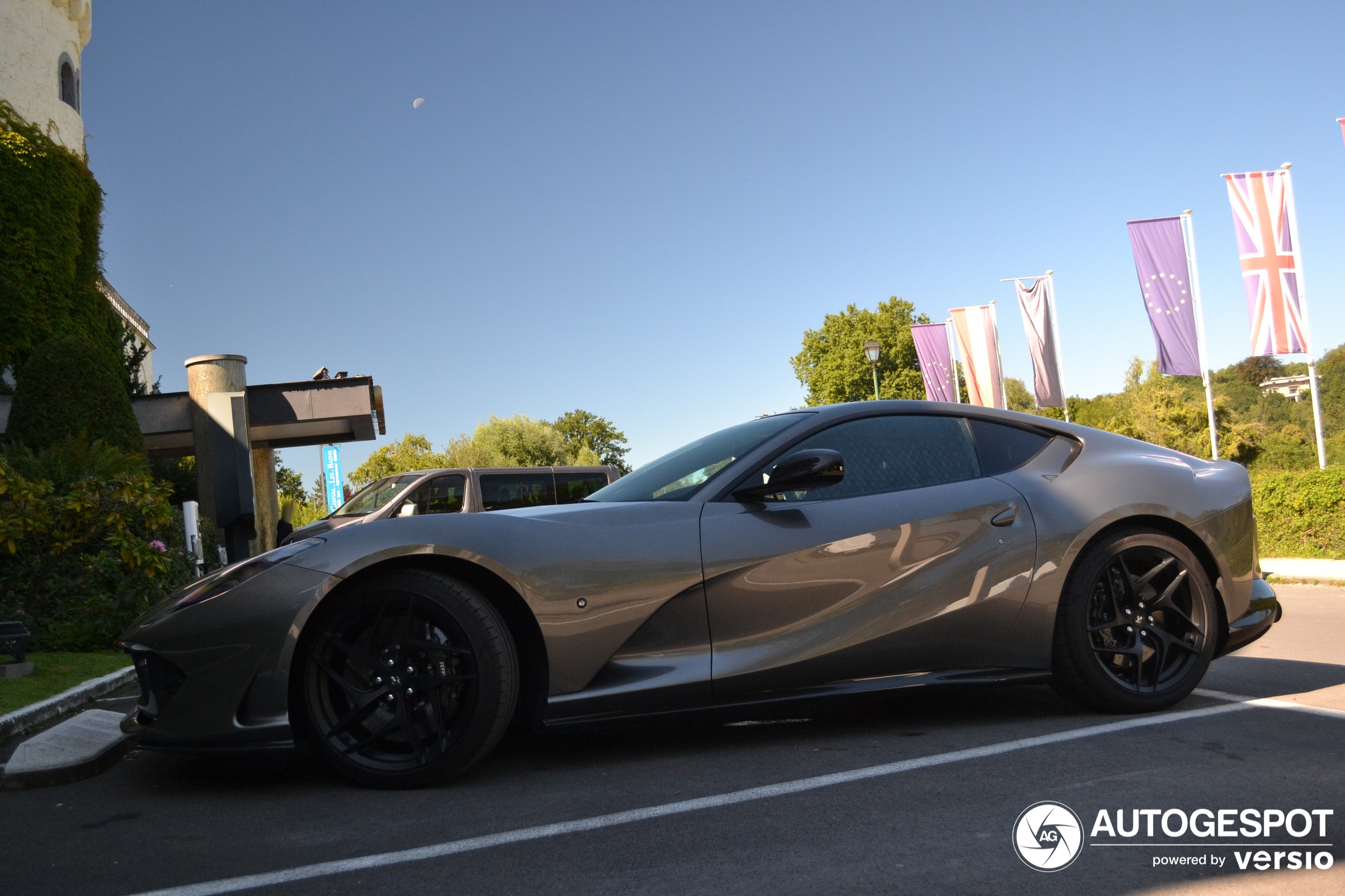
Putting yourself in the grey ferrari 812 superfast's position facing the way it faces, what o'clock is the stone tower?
The stone tower is roughly at 2 o'clock from the grey ferrari 812 superfast.

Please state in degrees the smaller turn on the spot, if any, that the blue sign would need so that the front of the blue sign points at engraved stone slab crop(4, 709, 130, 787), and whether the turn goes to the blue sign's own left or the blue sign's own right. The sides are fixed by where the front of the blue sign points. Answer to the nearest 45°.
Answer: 0° — it already faces it

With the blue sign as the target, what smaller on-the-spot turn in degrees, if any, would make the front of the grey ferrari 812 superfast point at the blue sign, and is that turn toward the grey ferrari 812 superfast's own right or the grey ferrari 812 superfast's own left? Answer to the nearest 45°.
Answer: approximately 90° to the grey ferrari 812 superfast's own right

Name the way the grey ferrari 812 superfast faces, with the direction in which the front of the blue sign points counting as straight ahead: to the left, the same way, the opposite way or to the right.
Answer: to the right

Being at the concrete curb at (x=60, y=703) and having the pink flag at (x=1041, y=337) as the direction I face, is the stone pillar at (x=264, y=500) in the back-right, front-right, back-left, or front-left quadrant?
front-left

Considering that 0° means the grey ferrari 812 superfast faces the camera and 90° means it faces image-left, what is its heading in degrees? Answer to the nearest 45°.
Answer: approximately 90°

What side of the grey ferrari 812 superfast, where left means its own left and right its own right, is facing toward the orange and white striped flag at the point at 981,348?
right

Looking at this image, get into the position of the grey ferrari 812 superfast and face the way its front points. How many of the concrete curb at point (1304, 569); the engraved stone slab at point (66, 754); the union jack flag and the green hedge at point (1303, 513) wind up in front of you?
1

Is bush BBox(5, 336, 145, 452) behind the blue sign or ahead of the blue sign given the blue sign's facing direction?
ahead

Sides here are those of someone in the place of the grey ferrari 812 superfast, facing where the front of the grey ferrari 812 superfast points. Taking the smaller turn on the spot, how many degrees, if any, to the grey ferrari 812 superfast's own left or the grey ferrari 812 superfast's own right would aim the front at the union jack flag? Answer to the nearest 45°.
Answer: approximately 135° to the grey ferrari 812 superfast's own right

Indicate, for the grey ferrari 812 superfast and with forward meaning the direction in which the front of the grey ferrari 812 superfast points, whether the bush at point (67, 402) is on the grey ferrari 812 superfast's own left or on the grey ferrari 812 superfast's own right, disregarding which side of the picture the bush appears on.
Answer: on the grey ferrari 812 superfast's own right

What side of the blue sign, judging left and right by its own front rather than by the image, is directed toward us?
front

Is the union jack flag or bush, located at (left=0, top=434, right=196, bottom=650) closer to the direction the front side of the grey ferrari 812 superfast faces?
the bush

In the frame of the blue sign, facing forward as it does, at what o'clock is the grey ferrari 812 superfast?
The grey ferrari 812 superfast is roughly at 12 o'clock from the blue sign.

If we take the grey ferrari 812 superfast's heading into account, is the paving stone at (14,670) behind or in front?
in front

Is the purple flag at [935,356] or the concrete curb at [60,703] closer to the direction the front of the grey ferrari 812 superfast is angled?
the concrete curb

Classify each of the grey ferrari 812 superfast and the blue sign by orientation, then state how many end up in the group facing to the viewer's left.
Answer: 1
